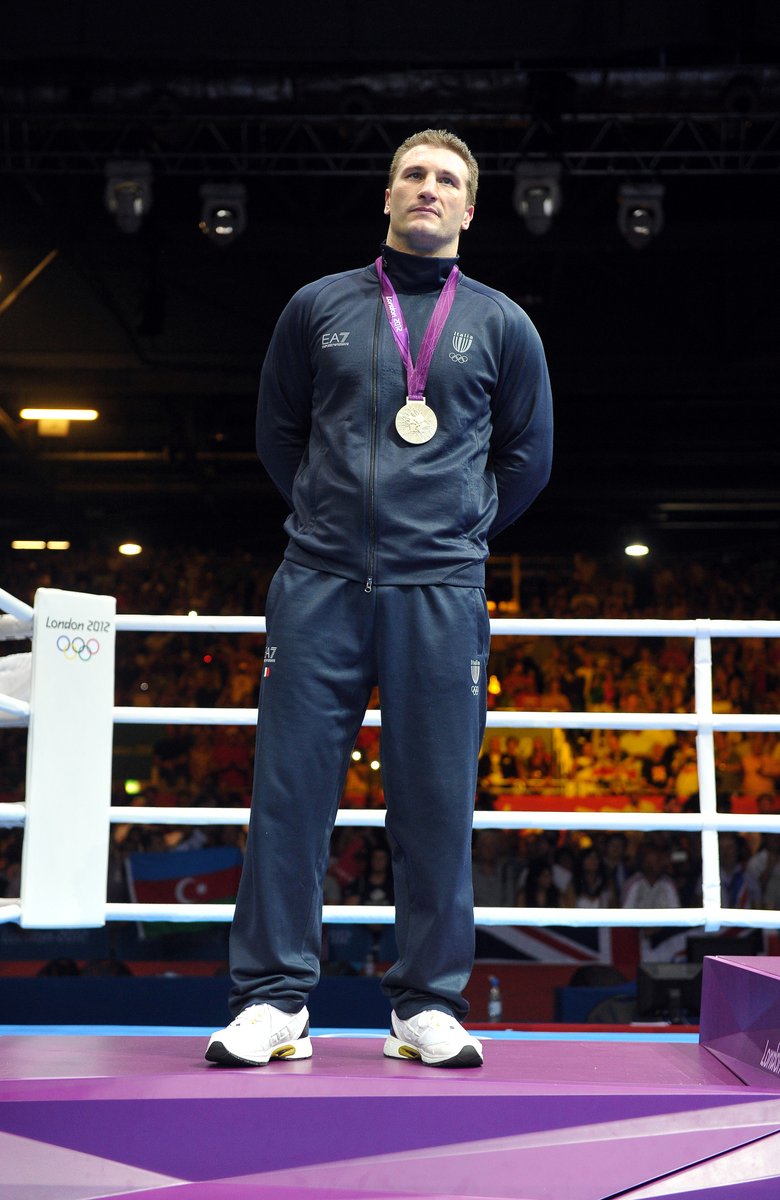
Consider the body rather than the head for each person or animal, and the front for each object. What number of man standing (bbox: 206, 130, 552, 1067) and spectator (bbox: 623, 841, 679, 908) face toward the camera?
2

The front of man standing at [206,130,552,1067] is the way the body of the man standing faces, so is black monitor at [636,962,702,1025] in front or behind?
behind

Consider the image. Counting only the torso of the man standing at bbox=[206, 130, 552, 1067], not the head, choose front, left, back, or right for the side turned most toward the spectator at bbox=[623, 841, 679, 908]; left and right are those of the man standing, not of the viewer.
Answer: back

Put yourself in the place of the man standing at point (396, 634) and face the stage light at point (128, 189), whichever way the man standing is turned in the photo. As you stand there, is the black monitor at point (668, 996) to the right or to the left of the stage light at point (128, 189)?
right

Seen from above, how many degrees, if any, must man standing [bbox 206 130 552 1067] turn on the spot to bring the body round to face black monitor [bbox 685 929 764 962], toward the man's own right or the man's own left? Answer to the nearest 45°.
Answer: approximately 180°

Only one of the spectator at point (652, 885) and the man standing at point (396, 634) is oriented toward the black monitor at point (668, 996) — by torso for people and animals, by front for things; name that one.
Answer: the spectator

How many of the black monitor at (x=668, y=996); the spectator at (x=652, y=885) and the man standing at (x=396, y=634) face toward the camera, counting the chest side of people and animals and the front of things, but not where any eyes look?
2

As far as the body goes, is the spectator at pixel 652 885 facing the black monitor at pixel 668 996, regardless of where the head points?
yes

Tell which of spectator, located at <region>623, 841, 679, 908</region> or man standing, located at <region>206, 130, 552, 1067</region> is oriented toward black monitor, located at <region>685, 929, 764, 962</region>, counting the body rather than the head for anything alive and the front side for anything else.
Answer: the spectator

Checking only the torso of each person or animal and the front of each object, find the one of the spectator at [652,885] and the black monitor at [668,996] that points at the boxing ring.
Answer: the spectator

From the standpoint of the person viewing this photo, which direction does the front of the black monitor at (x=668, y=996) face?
facing away from the viewer

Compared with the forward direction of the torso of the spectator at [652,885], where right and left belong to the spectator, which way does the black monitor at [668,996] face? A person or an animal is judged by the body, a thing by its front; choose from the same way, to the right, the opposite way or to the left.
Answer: the opposite way
